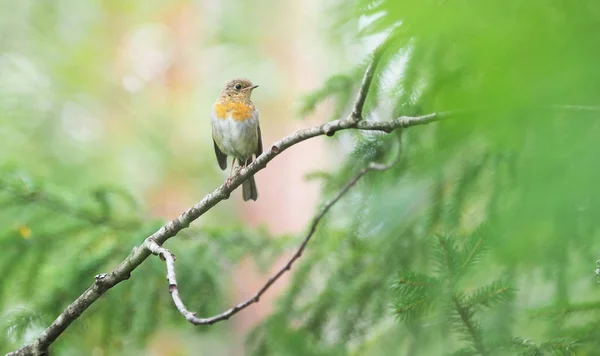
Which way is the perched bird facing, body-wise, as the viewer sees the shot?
toward the camera
